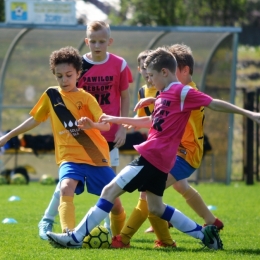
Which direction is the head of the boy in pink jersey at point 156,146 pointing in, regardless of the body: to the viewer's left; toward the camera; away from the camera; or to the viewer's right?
to the viewer's left

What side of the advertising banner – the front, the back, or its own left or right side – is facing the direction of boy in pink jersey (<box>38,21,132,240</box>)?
front

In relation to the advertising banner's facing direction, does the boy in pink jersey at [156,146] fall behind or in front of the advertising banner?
in front

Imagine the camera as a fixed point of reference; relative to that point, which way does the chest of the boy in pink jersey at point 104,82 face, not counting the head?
toward the camera

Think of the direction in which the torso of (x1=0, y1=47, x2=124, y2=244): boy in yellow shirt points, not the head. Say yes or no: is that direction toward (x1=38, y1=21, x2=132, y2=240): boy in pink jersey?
no

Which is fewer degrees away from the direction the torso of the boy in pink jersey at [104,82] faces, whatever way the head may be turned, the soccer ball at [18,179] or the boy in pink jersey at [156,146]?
the boy in pink jersey

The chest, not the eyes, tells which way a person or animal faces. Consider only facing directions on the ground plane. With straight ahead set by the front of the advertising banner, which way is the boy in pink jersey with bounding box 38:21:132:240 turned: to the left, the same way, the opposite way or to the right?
the same way

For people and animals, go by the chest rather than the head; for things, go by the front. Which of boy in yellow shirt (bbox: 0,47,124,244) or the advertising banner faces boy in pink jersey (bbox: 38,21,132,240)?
the advertising banner

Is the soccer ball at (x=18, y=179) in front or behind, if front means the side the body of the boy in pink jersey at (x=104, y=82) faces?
behind

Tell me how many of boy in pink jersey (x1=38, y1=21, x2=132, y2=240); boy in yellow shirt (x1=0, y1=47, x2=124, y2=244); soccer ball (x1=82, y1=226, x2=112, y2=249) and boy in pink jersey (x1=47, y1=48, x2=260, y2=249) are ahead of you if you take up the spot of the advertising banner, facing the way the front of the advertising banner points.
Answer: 4

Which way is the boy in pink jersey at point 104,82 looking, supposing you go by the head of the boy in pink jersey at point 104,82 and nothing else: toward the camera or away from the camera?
toward the camera

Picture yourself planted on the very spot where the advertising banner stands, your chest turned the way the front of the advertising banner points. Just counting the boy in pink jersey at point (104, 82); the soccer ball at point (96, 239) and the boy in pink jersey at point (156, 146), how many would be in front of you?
3

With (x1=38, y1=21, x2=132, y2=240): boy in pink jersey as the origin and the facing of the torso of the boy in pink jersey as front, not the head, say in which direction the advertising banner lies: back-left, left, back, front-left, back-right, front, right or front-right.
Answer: back

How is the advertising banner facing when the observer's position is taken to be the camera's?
facing the viewer

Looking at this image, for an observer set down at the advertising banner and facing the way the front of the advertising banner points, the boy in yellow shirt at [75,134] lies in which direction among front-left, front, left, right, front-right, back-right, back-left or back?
front
